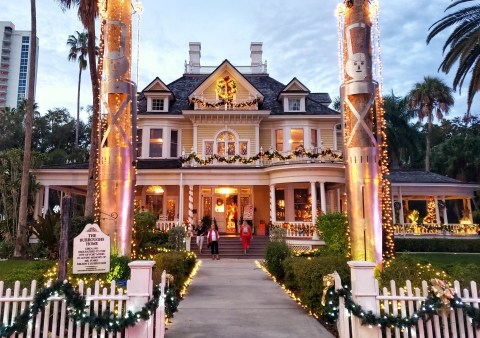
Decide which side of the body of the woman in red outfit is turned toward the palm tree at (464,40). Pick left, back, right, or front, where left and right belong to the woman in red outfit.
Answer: left

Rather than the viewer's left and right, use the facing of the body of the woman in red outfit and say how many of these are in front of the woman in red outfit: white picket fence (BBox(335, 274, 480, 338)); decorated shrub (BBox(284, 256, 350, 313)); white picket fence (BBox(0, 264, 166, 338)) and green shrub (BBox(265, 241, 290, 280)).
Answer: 4

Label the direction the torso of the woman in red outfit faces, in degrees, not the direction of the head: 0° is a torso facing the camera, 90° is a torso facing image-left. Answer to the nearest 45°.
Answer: approximately 0°

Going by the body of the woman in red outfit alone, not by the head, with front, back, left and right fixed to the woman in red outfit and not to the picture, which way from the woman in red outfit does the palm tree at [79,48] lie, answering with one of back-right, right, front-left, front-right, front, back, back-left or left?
back-right

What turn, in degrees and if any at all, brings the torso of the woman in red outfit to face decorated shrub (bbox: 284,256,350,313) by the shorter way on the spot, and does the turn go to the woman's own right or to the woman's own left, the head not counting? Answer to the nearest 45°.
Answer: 0° — they already face it

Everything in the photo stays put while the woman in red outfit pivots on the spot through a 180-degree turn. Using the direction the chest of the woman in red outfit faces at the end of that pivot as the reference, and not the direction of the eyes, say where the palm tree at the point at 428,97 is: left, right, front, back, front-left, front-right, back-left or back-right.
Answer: front-right

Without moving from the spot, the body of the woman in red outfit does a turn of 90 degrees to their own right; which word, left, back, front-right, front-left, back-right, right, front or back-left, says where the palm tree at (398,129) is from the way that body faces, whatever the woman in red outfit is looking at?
back-right

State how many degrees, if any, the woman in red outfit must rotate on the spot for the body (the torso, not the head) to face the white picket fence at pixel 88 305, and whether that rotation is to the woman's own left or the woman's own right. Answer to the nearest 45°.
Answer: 0° — they already face it
